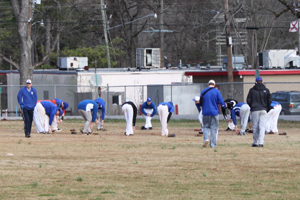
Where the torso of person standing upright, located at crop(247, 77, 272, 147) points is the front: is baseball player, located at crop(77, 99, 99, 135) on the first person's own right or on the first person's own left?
on the first person's own left

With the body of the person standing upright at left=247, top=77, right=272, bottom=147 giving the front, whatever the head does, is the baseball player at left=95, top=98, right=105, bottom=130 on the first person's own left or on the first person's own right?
on the first person's own left

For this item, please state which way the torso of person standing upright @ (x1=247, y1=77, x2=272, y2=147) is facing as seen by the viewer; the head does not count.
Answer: away from the camera

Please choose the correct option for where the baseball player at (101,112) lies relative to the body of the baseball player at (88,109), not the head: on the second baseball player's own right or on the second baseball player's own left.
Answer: on the second baseball player's own left

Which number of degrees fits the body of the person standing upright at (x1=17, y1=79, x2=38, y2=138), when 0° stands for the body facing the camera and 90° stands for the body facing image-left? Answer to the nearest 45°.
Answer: approximately 0°

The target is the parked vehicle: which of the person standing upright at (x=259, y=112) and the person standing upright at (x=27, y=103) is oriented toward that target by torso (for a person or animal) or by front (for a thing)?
the person standing upright at (x=259, y=112)

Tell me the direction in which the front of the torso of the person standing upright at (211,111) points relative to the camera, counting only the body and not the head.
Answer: away from the camera
